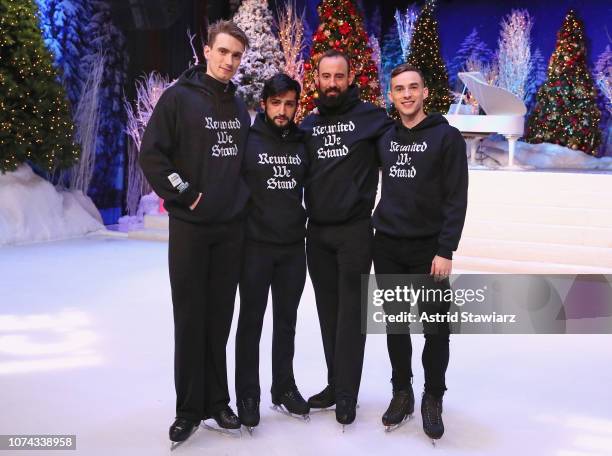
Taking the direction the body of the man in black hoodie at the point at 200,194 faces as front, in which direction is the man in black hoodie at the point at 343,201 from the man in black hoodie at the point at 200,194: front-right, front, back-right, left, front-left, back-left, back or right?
front-left

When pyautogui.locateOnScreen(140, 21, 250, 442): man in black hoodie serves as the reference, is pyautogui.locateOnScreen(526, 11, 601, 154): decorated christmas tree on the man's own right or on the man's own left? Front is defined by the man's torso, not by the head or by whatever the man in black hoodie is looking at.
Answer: on the man's own left

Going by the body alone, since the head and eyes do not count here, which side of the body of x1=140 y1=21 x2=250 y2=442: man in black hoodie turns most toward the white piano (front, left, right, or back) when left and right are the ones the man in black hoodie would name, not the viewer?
left

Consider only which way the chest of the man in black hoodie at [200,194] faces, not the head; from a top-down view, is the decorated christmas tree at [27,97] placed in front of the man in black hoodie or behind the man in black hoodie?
behind

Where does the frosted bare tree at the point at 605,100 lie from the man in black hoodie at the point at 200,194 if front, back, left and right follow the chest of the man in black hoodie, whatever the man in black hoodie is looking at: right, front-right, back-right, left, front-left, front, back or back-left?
left

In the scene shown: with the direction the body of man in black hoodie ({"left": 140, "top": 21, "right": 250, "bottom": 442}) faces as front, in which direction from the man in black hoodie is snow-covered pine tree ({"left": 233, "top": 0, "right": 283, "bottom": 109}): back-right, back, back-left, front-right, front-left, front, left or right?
back-left

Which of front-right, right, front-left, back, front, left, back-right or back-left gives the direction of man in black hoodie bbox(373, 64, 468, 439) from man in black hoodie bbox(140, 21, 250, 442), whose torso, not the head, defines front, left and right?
front-left

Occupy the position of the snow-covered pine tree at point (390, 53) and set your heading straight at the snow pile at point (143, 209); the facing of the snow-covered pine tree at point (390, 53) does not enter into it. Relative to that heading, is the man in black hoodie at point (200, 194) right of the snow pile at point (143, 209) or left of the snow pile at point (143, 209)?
left

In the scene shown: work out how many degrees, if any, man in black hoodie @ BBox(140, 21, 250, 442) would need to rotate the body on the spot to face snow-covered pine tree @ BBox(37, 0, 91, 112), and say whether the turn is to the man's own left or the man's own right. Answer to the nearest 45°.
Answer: approximately 135° to the man's own left

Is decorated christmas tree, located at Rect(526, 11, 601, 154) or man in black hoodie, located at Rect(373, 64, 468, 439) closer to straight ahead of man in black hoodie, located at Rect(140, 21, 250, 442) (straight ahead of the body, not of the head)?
the man in black hoodie
